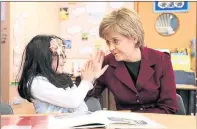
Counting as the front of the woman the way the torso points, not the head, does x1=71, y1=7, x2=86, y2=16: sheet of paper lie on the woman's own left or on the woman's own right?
on the woman's own right

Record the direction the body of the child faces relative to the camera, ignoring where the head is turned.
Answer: to the viewer's right

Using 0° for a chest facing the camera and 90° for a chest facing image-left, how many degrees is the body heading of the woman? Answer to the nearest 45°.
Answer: approximately 45°

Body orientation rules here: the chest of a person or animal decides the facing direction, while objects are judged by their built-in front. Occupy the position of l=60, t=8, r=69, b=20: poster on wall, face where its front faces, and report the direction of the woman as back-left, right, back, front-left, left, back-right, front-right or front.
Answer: front

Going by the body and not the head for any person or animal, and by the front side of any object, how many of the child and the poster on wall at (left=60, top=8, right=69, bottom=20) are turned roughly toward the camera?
1

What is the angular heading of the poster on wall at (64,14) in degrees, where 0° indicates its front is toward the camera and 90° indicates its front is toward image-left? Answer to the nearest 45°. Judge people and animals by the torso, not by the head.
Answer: approximately 0°

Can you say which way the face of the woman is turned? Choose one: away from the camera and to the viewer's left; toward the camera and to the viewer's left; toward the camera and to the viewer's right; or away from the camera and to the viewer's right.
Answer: toward the camera and to the viewer's left

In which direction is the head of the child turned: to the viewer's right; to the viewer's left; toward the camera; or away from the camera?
to the viewer's right

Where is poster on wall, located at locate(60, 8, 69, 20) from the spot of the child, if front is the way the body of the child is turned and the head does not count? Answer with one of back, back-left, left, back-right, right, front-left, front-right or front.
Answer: left

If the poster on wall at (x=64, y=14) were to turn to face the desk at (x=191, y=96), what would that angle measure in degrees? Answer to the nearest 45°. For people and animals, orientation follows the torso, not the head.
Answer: approximately 45° to its left

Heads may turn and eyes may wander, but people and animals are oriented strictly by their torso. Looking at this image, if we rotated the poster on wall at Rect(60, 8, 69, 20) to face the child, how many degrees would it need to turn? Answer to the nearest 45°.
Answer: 0° — it already faces them

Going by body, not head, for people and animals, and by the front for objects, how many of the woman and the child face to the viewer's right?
1
